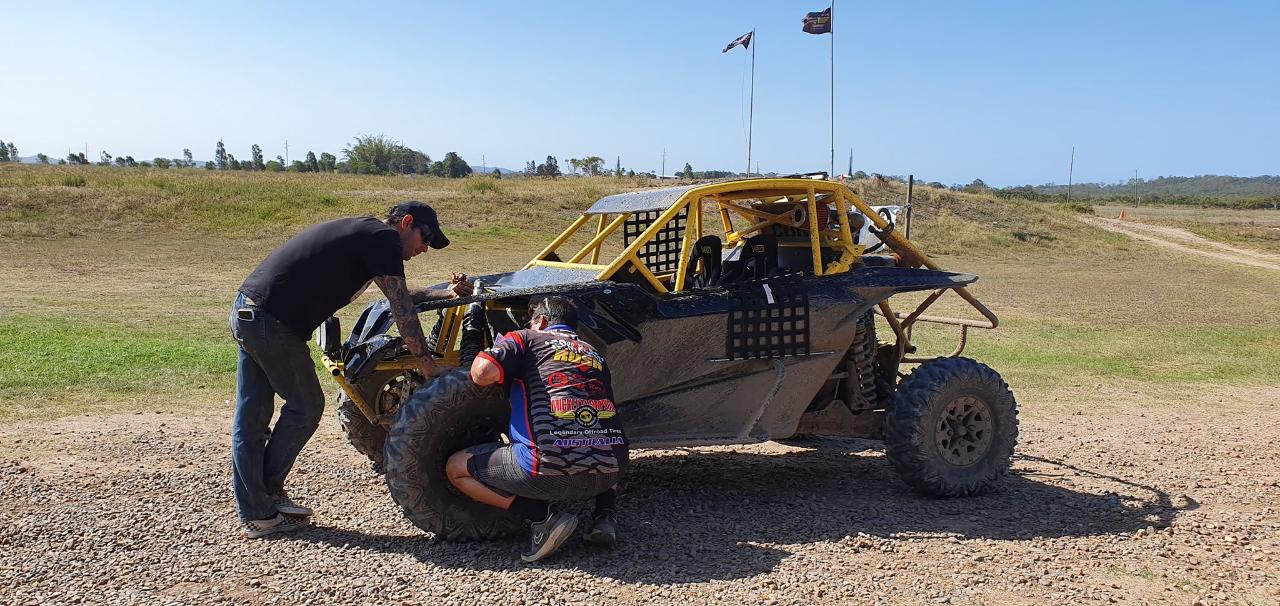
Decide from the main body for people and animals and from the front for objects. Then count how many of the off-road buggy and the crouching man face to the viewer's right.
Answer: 0

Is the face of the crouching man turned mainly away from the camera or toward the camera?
away from the camera

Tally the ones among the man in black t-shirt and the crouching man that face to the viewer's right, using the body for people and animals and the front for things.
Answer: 1

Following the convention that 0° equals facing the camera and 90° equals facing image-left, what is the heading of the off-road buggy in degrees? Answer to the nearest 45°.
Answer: approximately 45°

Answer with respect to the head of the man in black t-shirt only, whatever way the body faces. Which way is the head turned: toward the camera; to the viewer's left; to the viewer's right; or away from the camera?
to the viewer's right

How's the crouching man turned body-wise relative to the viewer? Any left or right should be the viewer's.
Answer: facing away from the viewer and to the left of the viewer

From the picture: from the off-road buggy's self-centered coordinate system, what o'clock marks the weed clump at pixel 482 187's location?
The weed clump is roughly at 4 o'clock from the off-road buggy.

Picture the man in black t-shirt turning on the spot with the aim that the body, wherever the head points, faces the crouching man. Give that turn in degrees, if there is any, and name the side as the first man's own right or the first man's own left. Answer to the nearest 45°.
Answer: approximately 45° to the first man's own right

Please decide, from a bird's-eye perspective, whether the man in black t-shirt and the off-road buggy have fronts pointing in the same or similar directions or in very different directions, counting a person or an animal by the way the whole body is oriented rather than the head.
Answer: very different directions

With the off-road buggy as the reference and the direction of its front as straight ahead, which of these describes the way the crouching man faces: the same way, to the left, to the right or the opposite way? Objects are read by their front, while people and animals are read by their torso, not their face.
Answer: to the right

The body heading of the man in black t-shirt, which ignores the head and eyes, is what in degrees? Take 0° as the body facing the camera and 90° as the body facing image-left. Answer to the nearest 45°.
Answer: approximately 270°

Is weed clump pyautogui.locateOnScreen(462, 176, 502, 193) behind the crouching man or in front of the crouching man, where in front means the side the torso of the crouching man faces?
in front

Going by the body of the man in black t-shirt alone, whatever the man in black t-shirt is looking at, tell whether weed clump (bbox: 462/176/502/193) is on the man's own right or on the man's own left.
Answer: on the man's own left
